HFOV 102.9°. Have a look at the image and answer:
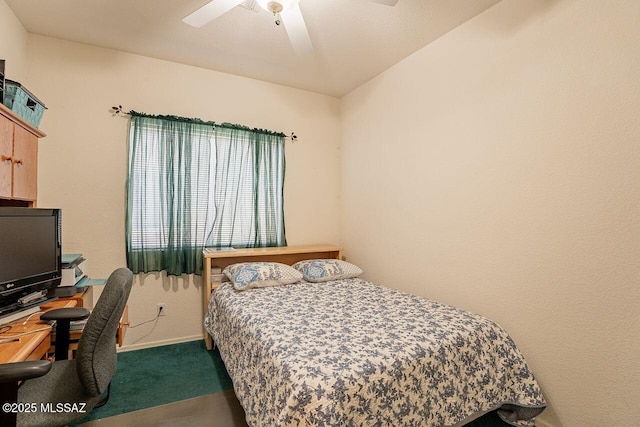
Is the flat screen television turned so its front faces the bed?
yes

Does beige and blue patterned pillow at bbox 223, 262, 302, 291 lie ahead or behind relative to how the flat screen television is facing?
ahead

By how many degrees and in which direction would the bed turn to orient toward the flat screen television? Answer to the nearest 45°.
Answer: approximately 135° to its right

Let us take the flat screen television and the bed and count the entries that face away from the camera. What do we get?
0

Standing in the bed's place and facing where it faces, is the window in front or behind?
behind

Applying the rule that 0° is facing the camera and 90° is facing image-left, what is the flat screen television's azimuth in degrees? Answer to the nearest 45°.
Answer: approximately 315°
